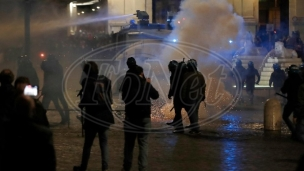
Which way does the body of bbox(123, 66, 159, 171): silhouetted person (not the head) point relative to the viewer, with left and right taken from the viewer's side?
facing away from the viewer and to the left of the viewer

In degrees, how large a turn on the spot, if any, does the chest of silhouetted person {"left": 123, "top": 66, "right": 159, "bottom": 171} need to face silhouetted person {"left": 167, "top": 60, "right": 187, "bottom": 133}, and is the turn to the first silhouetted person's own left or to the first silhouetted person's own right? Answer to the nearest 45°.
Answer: approximately 45° to the first silhouetted person's own right

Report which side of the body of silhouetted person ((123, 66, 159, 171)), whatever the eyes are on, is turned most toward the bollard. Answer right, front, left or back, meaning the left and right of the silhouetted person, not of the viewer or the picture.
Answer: right

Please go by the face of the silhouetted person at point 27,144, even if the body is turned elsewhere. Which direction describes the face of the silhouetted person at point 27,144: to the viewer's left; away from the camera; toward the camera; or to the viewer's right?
away from the camera

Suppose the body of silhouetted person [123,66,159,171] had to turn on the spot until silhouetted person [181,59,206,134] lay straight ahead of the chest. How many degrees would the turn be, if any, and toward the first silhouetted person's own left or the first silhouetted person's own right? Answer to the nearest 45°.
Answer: approximately 45° to the first silhouetted person's own right

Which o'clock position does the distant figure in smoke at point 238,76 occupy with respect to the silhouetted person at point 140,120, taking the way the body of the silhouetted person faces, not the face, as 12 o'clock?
The distant figure in smoke is roughly at 2 o'clock from the silhouetted person.
